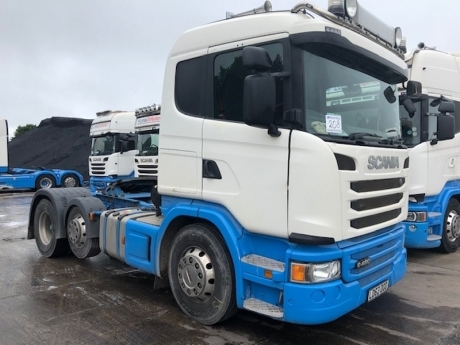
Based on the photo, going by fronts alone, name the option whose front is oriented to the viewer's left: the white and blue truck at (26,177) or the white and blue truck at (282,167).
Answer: the white and blue truck at (26,177)

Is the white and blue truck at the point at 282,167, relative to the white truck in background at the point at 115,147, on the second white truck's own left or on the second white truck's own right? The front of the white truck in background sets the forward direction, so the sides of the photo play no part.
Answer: on the second white truck's own left

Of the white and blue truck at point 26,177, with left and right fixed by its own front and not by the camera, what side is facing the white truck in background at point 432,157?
left

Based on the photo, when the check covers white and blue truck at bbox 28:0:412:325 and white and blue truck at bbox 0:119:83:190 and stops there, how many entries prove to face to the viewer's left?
1

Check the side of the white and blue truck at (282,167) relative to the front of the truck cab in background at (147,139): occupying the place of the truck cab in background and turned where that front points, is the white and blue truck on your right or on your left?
on your left

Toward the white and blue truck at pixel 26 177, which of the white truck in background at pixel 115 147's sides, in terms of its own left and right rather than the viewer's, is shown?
right

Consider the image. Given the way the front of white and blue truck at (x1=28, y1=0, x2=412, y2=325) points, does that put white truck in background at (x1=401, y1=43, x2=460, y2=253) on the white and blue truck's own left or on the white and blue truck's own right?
on the white and blue truck's own left

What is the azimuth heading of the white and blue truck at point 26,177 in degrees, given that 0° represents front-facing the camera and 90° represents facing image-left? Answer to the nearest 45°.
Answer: approximately 90°

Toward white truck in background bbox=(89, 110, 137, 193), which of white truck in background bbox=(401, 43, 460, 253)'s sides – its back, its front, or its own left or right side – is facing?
right
